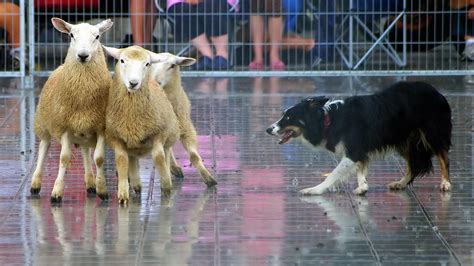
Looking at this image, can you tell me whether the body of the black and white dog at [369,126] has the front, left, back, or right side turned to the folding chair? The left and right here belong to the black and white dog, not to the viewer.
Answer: right

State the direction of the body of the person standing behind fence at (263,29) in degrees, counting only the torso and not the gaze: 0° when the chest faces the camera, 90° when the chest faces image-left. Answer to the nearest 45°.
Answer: approximately 0°

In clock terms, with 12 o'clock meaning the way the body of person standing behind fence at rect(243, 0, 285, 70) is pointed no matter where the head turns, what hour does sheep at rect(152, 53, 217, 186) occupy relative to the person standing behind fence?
The sheep is roughly at 12 o'clock from the person standing behind fence.

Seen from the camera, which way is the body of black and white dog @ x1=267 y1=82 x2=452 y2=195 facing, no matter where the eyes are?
to the viewer's left

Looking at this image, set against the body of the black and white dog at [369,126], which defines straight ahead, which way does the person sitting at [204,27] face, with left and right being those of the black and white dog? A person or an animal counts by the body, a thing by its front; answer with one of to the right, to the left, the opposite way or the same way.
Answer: to the left

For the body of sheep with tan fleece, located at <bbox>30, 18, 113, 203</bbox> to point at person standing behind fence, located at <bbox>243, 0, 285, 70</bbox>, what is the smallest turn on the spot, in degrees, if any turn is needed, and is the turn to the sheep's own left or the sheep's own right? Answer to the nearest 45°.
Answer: approximately 180°

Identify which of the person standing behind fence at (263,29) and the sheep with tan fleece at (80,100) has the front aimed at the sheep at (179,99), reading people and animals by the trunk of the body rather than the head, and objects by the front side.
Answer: the person standing behind fence

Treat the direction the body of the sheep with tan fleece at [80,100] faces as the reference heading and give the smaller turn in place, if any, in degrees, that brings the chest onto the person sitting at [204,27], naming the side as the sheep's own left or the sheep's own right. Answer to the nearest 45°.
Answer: approximately 180°

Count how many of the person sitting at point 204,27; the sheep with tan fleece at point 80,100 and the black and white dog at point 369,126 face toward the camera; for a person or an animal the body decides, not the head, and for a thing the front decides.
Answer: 2

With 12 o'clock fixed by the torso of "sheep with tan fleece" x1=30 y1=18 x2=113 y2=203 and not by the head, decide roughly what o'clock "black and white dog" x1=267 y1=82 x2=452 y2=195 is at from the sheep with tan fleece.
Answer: The black and white dog is roughly at 9 o'clock from the sheep with tan fleece.

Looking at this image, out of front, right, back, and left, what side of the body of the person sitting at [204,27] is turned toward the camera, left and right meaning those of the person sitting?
front

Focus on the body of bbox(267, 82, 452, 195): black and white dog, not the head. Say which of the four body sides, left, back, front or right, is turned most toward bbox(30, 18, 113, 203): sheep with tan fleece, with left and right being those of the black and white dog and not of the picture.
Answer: front

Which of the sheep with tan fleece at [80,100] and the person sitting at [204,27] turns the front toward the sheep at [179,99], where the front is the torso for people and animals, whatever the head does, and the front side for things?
the person sitting

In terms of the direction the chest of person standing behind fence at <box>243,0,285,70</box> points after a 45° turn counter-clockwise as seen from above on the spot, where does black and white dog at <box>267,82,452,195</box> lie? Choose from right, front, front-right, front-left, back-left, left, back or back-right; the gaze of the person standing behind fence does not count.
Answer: front-right

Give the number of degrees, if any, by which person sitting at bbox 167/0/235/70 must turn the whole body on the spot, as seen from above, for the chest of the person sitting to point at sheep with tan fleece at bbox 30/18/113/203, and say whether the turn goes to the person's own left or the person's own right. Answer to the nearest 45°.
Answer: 0° — they already face it

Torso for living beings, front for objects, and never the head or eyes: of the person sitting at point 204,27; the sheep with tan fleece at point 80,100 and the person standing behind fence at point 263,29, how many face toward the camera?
3

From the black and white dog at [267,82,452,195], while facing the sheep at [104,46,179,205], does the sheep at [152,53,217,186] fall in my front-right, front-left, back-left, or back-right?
front-right
